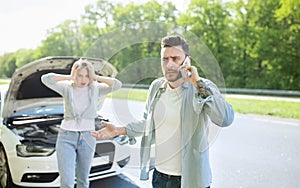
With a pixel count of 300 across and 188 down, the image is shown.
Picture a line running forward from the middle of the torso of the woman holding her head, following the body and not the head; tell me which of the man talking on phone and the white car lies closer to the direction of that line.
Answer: the man talking on phone

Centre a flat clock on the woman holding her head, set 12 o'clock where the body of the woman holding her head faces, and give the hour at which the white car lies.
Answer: The white car is roughly at 5 o'clock from the woman holding her head.

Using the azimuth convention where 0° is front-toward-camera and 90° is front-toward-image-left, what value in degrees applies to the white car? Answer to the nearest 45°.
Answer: approximately 315°

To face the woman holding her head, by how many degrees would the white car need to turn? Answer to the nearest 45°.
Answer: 0° — it already faces them

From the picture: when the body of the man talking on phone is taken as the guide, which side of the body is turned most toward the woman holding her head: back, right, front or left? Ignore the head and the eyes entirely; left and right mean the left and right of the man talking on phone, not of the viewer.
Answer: right
